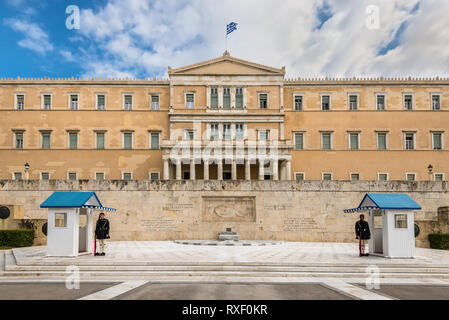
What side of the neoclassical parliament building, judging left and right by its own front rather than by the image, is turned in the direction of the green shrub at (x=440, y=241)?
front

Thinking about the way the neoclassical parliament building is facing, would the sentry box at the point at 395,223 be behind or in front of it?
in front

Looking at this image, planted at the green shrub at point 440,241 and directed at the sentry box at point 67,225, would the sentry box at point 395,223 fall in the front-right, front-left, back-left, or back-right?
front-left

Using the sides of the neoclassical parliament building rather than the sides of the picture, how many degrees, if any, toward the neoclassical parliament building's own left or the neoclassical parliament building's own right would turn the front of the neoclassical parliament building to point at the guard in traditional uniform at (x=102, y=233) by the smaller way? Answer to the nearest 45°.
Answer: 0° — it already faces them

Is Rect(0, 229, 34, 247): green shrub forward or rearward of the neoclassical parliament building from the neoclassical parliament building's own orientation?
forward

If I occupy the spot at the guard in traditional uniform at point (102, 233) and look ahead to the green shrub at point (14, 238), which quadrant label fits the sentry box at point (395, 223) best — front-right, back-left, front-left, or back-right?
back-right

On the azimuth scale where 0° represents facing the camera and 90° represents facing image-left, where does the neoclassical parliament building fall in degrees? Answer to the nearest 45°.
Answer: approximately 0°

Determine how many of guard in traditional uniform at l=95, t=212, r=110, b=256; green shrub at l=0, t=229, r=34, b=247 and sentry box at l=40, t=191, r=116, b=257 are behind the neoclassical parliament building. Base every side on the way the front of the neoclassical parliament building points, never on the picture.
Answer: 0

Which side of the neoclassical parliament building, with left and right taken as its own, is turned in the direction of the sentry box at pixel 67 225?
front

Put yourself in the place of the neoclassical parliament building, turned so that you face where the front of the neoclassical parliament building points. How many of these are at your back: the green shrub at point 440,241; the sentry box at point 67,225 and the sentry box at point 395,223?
0
